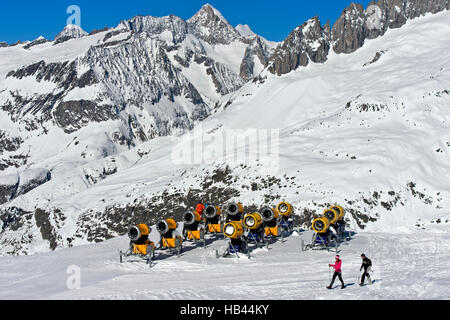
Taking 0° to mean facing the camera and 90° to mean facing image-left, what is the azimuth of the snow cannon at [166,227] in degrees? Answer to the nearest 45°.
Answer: approximately 45°

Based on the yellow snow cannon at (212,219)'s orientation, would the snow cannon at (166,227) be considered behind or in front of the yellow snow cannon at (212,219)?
in front

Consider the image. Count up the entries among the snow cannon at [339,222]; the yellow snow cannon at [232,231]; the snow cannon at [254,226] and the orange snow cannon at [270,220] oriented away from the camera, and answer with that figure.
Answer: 0

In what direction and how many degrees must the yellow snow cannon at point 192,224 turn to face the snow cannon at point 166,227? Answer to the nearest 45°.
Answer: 0° — it already faces it

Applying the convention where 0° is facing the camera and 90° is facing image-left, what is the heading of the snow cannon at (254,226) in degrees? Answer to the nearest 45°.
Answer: approximately 45°

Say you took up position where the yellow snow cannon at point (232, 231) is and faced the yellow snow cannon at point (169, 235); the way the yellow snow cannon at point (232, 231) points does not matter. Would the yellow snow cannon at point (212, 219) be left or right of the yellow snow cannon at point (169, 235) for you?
right

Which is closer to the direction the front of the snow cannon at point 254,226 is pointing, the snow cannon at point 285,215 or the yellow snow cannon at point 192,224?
the yellow snow cannon

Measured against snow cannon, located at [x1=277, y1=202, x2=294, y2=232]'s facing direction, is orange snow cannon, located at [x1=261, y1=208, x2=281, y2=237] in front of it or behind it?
in front

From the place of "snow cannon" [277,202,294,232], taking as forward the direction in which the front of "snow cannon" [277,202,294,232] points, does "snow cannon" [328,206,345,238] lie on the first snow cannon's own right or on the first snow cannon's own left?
on the first snow cannon's own left

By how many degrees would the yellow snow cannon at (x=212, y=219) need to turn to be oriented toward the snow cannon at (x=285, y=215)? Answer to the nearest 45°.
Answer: approximately 135° to its left

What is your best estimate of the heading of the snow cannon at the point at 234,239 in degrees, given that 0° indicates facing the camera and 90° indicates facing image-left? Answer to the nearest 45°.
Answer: approximately 45°

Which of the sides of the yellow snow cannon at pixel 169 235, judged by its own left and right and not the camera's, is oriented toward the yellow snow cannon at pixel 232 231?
left

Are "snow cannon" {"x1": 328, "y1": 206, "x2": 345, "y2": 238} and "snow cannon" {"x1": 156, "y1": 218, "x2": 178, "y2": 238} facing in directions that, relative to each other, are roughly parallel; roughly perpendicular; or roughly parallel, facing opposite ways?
roughly parallel
